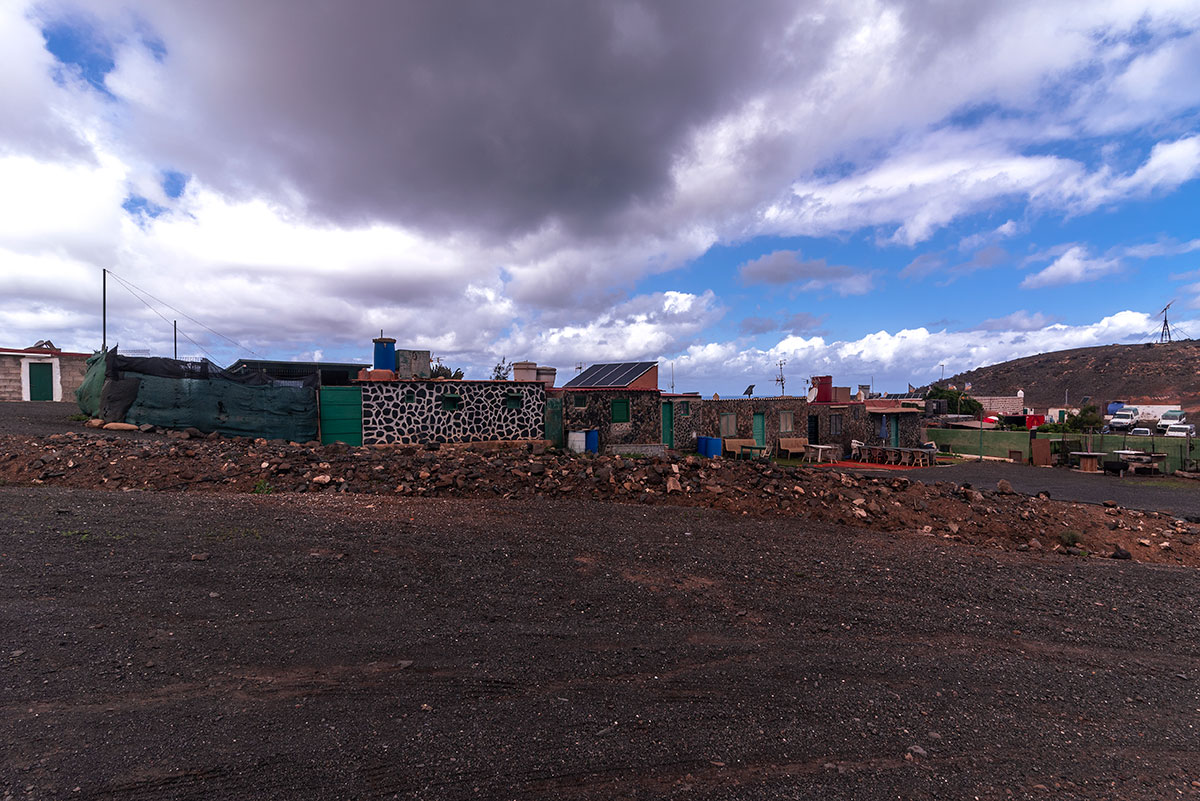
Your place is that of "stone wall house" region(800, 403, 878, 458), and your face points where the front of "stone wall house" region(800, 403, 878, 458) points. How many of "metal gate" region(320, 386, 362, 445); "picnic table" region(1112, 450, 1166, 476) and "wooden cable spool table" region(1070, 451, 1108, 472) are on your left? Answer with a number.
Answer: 2

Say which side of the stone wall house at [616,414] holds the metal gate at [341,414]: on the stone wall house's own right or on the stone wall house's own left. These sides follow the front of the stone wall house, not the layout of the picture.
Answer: on the stone wall house's own right

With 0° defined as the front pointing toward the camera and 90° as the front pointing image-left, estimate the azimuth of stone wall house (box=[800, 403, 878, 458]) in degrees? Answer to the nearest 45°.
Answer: approximately 0°

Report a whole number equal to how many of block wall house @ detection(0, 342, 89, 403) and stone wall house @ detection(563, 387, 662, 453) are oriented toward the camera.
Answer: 2

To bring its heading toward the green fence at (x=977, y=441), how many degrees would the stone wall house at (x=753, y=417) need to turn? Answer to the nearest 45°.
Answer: approximately 135° to its left

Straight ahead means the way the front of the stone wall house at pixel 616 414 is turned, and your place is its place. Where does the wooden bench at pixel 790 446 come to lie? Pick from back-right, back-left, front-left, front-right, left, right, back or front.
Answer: back-left
